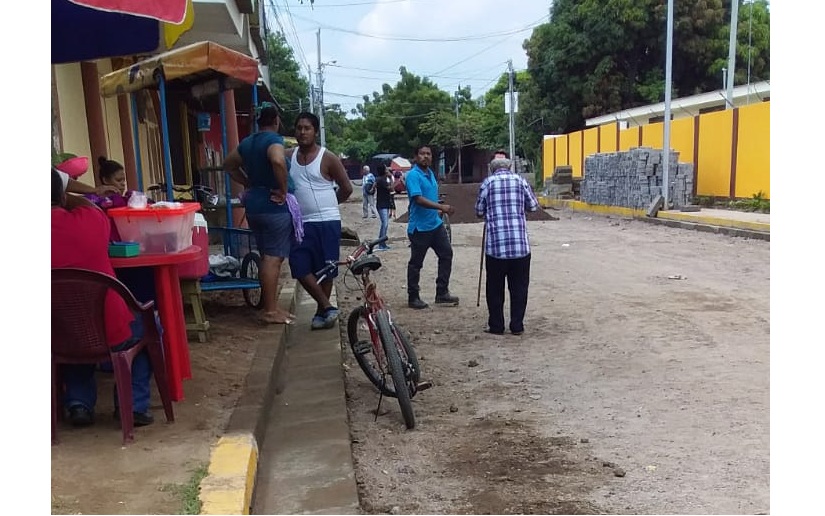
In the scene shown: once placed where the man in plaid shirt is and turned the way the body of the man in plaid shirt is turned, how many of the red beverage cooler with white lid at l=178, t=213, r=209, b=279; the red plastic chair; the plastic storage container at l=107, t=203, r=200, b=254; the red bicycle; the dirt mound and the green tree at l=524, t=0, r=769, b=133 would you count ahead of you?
2

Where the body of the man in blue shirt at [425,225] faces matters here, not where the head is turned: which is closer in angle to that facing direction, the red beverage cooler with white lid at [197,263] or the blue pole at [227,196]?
the red beverage cooler with white lid

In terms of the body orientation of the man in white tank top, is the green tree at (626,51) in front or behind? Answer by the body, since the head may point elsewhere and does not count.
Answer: behind

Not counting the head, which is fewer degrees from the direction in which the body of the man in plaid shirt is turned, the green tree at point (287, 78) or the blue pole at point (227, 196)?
the green tree

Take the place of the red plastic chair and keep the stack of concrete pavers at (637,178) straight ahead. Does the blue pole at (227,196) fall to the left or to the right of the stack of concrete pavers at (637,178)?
left

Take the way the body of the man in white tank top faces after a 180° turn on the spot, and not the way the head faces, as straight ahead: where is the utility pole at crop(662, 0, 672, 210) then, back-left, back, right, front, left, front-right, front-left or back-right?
front

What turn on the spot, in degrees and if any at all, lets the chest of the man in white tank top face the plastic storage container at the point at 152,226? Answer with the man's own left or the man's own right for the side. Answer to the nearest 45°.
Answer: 0° — they already face it

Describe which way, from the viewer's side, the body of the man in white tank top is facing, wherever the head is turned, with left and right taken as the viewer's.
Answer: facing the viewer and to the left of the viewer

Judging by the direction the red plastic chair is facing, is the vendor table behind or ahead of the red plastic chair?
ahead

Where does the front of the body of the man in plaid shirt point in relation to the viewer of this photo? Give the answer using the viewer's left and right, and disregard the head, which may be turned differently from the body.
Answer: facing away from the viewer

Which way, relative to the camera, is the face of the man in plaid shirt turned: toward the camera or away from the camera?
away from the camera

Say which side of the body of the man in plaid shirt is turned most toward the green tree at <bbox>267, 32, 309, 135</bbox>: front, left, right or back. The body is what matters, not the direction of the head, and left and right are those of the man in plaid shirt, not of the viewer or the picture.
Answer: front
